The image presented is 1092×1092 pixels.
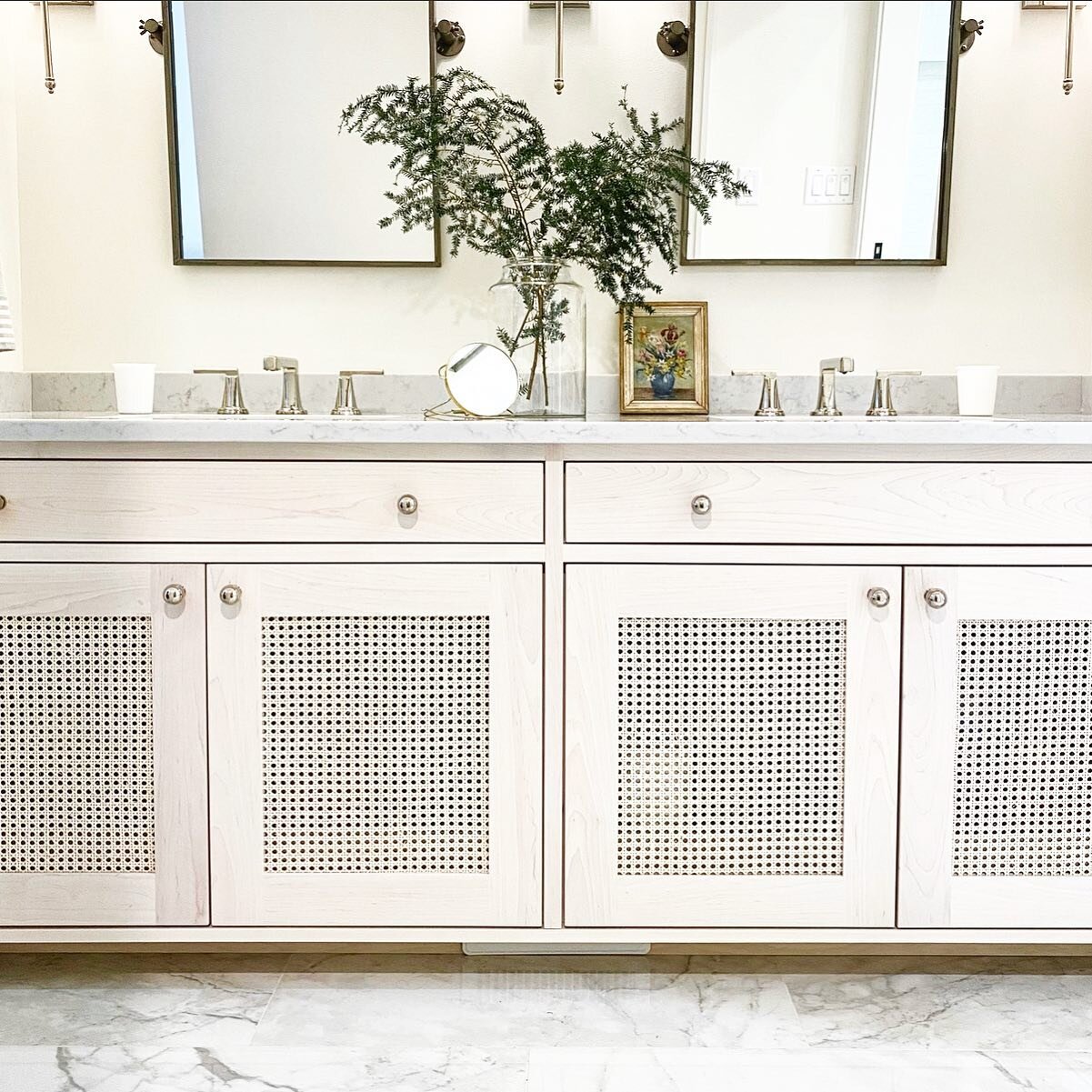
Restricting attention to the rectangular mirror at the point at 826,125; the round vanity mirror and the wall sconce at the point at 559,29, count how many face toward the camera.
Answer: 3

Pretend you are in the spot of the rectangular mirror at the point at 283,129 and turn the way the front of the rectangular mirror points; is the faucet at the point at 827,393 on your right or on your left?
on your left

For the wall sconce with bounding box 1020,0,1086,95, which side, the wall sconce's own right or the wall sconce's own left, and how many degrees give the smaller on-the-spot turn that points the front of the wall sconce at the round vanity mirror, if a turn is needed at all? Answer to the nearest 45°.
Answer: approximately 45° to the wall sconce's own right

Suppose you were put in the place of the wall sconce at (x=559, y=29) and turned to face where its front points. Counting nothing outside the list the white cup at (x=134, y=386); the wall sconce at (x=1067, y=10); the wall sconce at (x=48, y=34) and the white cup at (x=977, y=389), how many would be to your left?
2

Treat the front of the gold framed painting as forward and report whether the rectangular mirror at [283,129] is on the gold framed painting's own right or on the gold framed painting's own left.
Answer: on the gold framed painting's own right

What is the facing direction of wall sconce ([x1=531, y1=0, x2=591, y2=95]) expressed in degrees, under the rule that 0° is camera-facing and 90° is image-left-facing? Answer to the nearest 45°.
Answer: approximately 0°
